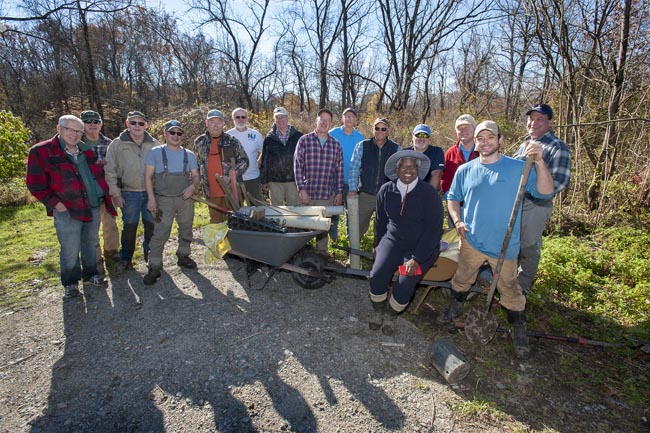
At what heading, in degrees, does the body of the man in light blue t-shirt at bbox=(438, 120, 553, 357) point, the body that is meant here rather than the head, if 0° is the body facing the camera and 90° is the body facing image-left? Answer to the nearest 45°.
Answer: approximately 0°

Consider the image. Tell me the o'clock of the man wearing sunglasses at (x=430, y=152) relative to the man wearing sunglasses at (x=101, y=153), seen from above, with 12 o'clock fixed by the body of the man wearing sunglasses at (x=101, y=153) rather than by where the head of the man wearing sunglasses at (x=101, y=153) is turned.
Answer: the man wearing sunglasses at (x=430, y=152) is roughly at 10 o'clock from the man wearing sunglasses at (x=101, y=153).

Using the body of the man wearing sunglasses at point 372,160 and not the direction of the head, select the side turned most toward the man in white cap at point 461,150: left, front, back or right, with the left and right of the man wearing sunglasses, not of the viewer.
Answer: left

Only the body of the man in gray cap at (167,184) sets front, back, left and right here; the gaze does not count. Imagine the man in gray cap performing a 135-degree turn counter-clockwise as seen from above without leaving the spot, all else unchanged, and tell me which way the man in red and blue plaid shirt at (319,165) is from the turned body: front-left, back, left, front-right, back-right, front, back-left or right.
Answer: front-right

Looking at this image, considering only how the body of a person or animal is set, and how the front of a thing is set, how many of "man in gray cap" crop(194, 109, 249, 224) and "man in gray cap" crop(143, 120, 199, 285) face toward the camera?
2

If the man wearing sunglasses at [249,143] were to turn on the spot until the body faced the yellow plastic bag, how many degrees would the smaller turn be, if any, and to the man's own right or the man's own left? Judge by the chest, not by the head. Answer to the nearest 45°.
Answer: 0° — they already face it

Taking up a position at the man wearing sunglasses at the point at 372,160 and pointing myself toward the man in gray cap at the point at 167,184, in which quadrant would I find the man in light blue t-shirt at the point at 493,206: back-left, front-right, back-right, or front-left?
back-left
